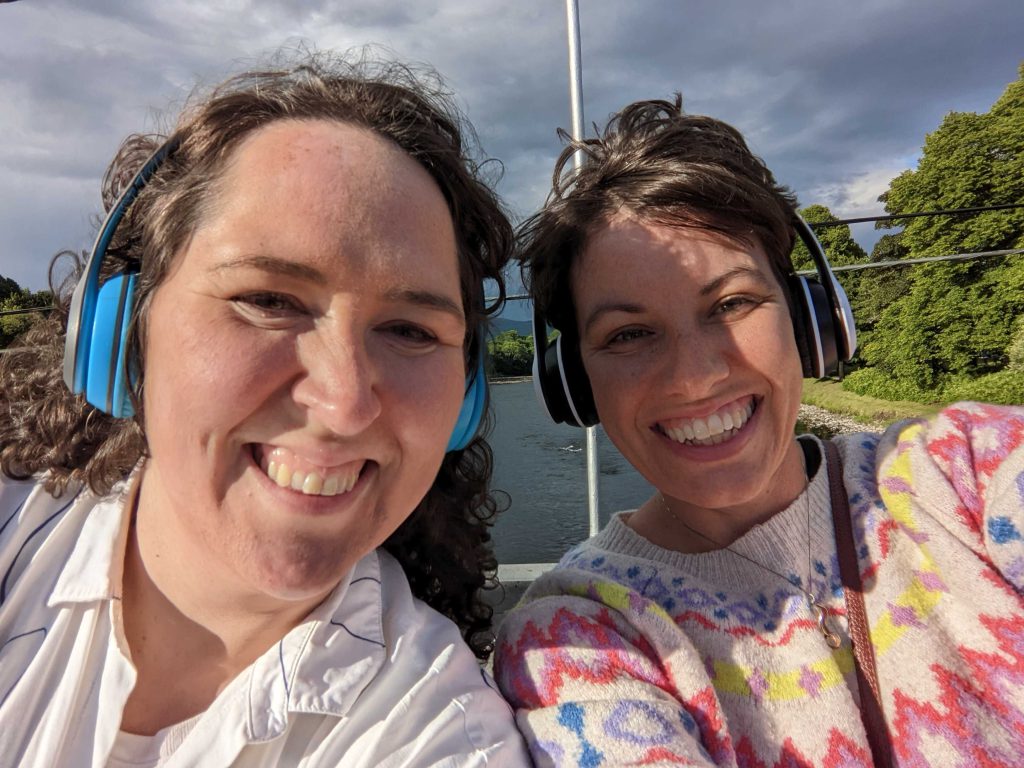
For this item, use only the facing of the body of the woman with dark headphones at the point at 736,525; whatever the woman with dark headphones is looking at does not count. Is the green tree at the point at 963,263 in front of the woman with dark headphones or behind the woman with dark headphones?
behind

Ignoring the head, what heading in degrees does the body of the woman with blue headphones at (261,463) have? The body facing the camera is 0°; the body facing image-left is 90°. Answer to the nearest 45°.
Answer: approximately 0°

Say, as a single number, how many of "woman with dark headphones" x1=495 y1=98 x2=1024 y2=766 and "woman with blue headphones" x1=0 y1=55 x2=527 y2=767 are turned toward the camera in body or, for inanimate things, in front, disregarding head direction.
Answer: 2

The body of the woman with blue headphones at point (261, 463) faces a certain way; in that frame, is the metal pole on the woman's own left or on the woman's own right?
on the woman's own left

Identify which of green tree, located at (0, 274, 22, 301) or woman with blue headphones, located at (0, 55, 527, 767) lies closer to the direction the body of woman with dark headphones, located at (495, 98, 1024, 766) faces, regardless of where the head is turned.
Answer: the woman with blue headphones

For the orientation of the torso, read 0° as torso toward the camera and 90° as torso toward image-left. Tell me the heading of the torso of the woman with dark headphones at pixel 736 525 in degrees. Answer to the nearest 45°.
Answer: approximately 0°

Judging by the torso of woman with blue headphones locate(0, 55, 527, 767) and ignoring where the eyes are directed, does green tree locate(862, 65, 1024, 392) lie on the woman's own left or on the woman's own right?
on the woman's own left

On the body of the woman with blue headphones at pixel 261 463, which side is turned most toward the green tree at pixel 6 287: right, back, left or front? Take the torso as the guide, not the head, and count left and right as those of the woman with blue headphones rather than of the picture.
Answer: back
